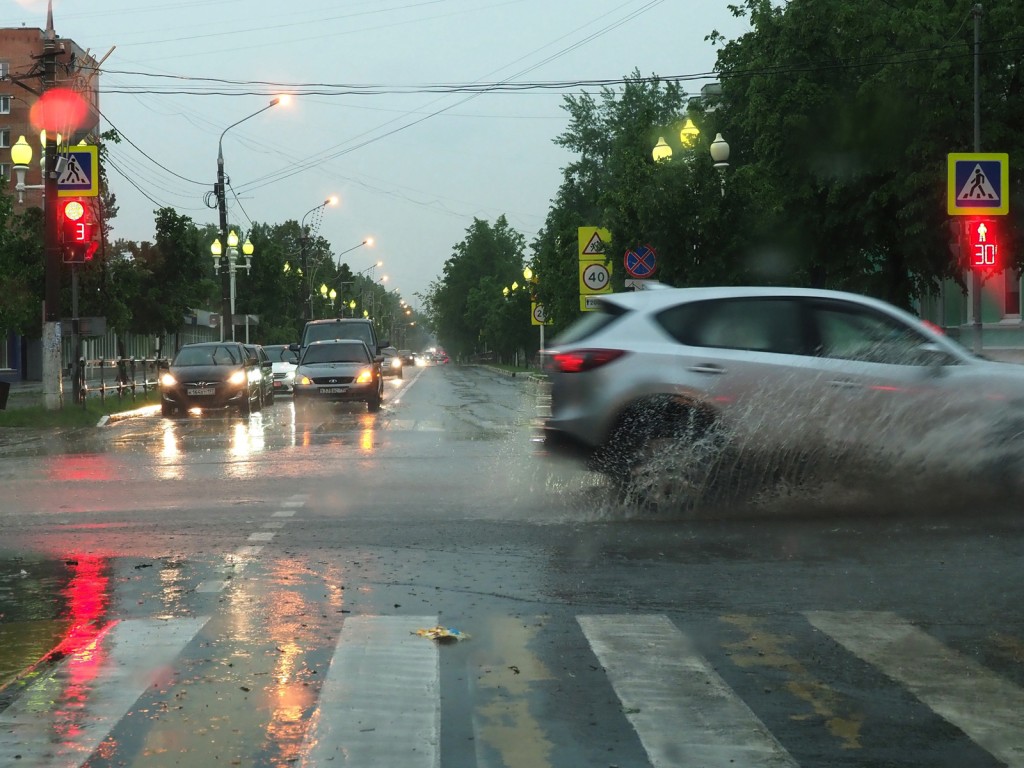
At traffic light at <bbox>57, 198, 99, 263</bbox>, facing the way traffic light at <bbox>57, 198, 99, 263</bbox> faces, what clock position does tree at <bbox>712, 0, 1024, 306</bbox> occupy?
The tree is roughly at 9 o'clock from the traffic light.

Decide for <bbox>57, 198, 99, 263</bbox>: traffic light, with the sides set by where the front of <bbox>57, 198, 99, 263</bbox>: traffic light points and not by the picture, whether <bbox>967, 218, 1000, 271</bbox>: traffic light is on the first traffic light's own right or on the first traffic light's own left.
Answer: on the first traffic light's own left

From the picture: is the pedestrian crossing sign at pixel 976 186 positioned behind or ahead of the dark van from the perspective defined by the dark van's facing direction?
ahead

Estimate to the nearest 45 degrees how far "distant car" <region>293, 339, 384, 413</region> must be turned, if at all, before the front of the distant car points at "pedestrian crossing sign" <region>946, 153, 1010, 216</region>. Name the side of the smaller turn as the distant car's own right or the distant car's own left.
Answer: approximately 45° to the distant car's own left

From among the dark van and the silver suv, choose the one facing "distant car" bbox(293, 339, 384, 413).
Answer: the dark van

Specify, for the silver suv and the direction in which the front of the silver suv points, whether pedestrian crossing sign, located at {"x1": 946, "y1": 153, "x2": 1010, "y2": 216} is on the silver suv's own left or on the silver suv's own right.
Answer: on the silver suv's own left

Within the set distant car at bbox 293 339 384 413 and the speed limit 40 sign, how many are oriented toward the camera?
2

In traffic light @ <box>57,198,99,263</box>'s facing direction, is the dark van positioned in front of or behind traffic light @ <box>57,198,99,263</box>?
behind

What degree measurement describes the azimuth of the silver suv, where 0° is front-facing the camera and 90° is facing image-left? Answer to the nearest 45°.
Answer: approximately 270°

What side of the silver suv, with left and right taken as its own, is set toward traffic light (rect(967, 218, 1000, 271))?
left
